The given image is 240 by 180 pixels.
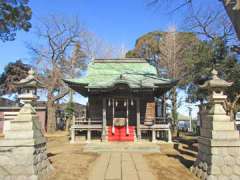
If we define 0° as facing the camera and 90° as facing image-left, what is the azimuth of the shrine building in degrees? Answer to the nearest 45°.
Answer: approximately 0°

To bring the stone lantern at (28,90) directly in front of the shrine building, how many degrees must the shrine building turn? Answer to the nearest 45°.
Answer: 0° — it already faces it

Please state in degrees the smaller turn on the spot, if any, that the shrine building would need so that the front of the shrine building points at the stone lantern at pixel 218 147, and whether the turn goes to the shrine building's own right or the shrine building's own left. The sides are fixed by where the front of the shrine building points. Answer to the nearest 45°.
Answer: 0° — it already faces it
